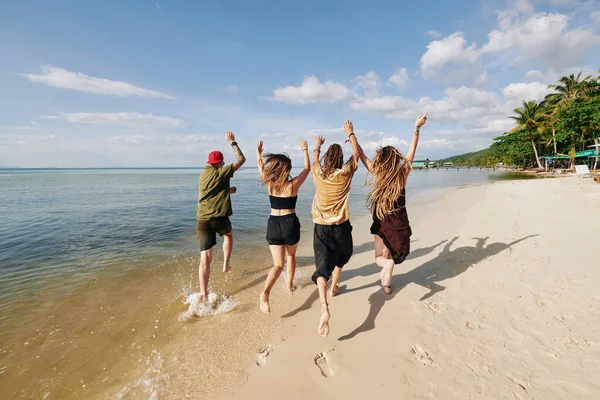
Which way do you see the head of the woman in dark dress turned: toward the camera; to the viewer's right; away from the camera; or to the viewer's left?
away from the camera

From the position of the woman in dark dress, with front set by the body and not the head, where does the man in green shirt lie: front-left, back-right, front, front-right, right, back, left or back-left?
left

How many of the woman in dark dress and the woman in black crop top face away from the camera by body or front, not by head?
2

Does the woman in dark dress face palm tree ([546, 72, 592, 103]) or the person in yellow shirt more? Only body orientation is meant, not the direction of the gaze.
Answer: the palm tree

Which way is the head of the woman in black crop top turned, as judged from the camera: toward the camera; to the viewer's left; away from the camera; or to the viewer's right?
away from the camera

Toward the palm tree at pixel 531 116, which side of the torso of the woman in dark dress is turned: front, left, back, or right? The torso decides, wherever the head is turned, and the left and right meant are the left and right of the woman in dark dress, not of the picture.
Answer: front

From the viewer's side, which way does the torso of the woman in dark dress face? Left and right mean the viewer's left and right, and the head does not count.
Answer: facing away from the viewer

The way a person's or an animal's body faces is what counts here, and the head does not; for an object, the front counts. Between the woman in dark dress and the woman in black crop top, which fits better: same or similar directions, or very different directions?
same or similar directions

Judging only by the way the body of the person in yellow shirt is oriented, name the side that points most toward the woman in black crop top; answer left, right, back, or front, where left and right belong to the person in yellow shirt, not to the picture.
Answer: left

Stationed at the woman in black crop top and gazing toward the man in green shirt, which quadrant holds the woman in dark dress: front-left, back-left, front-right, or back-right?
back-right

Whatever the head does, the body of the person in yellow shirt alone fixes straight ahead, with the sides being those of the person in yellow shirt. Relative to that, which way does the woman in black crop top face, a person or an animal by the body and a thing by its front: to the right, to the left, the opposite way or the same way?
the same way

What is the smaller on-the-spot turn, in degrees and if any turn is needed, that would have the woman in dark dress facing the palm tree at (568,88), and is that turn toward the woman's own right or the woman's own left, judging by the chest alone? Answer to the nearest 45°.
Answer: approximately 45° to the woman's own right

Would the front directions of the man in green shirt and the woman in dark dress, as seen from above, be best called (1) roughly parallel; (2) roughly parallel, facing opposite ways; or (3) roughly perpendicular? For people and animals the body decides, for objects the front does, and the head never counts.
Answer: roughly parallel

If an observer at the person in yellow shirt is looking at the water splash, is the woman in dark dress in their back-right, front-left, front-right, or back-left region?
back-right

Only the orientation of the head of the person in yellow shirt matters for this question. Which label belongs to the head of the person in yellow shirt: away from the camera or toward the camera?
away from the camera

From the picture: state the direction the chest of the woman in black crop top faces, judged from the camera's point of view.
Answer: away from the camera

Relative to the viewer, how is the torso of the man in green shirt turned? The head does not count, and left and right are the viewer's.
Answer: facing away from the viewer and to the right of the viewer

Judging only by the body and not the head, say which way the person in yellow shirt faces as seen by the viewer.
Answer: away from the camera
